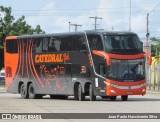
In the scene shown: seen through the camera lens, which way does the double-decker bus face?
facing the viewer and to the right of the viewer
